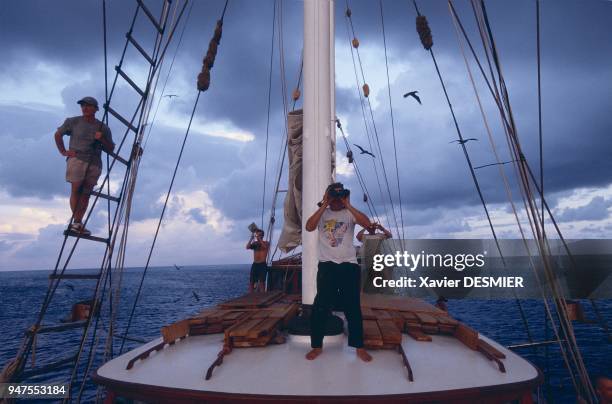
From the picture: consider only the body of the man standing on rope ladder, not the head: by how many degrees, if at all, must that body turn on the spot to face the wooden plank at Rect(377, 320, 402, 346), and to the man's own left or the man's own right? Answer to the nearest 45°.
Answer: approximately 45° to the man's own left

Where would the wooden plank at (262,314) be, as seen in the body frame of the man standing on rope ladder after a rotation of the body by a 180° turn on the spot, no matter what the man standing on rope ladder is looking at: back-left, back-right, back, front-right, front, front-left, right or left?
back-right

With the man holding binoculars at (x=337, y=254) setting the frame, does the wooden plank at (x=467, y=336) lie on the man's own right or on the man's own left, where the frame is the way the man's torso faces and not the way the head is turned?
on the man's own left

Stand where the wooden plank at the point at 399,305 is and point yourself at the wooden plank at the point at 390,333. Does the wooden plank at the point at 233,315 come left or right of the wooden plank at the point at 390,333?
right

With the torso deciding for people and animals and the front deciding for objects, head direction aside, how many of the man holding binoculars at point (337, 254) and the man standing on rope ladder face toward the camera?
2

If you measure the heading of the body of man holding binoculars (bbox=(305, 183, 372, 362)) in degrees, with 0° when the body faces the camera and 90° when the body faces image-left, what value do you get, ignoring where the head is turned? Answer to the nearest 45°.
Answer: approximately 0°

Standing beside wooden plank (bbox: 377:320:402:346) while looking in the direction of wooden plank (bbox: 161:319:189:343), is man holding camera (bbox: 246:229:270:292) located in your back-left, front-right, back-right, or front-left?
front-right

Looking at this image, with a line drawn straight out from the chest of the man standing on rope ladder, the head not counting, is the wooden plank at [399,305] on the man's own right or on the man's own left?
on the man's own left

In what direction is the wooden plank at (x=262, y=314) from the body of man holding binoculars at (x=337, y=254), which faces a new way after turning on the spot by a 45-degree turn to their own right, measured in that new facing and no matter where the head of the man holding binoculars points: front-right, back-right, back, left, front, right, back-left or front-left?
right

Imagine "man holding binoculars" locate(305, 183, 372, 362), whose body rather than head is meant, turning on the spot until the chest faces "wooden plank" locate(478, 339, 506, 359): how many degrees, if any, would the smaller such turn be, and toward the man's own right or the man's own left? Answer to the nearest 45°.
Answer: approximately 90° to the man's own left

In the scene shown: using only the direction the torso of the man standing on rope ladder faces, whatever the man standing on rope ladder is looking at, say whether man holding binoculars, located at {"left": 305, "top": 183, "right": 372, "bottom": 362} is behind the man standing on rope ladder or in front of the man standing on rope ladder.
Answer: in front

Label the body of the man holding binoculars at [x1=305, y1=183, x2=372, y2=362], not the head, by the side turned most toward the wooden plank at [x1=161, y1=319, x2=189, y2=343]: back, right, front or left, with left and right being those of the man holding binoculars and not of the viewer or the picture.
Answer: right

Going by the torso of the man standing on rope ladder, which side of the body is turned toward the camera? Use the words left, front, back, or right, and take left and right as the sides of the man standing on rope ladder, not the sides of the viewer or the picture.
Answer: front
